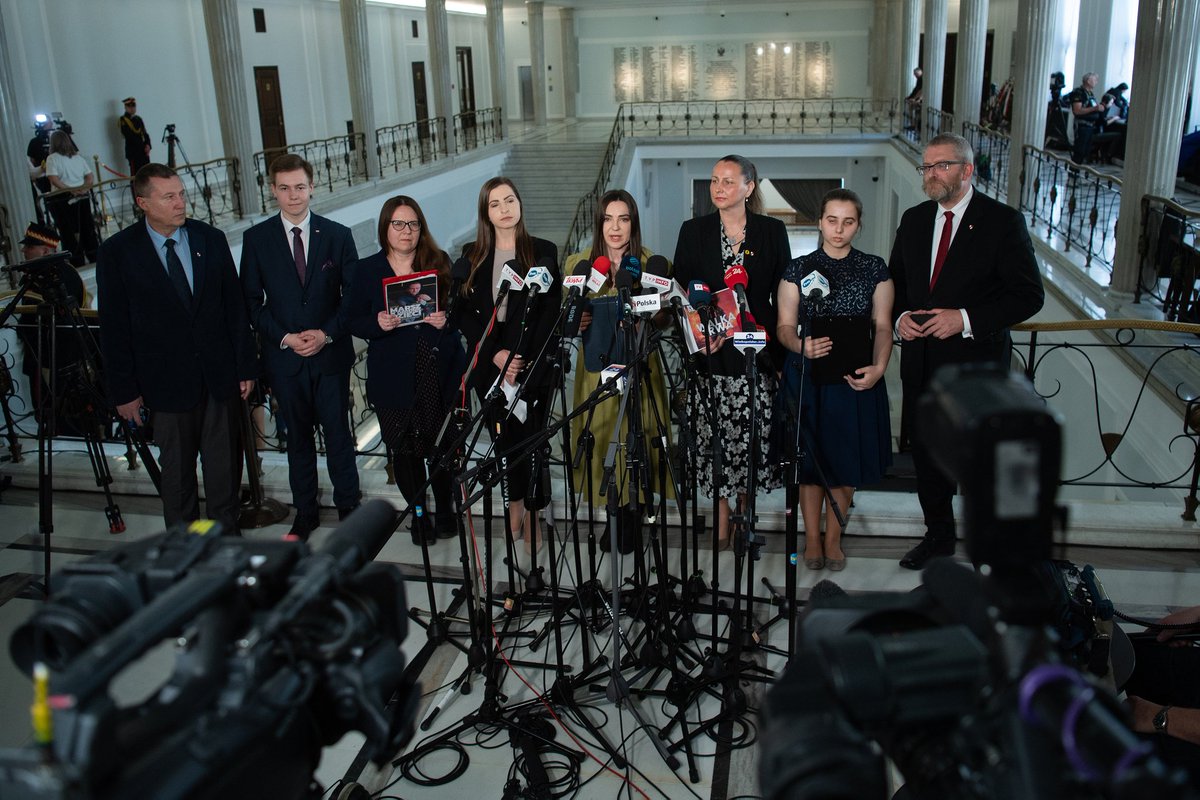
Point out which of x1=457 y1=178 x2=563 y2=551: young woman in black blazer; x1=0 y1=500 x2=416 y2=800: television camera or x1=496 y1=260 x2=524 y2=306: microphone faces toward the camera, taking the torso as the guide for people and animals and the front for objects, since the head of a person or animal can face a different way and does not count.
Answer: the young woman in black blazer

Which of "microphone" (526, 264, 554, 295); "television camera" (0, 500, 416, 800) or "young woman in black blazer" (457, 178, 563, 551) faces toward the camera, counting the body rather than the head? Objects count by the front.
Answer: the young woman in black blazer

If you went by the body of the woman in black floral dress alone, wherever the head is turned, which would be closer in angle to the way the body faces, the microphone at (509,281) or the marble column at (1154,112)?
the microphone

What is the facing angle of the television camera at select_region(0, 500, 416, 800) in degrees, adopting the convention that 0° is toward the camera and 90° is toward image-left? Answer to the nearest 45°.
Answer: approximately 225°

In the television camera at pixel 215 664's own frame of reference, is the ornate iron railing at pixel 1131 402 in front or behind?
in front

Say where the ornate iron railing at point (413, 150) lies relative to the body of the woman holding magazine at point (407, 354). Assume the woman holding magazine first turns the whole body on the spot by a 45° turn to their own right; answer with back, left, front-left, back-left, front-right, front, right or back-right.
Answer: back-right

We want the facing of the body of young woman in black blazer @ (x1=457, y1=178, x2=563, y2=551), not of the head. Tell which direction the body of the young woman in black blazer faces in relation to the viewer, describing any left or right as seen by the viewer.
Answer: facing the viewer

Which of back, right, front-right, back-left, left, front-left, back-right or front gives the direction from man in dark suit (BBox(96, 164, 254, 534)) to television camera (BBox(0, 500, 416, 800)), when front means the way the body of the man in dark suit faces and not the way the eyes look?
front-right

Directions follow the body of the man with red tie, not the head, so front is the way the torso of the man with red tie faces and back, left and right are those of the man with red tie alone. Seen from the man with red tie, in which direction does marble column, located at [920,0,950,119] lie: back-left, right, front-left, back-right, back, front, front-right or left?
back-right

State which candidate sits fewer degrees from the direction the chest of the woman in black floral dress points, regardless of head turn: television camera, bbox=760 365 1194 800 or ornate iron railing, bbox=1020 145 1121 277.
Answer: the television camera

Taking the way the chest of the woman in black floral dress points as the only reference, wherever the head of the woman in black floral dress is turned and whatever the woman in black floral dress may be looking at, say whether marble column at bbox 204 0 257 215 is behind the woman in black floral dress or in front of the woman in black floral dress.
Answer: behind
